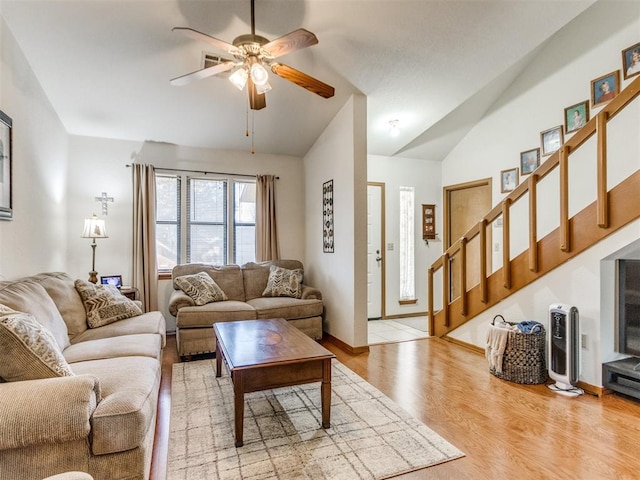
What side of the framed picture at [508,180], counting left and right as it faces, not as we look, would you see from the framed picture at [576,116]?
left

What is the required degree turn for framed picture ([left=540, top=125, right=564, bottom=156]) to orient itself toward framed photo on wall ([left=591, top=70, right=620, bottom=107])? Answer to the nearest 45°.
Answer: approximately 90° to its left

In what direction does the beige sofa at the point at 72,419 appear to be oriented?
to the viewer's right

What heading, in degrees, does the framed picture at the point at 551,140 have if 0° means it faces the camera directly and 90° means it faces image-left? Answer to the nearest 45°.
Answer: approximately 45°

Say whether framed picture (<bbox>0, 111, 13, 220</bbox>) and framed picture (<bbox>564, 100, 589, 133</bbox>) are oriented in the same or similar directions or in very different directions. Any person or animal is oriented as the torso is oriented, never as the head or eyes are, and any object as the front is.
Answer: very different directions

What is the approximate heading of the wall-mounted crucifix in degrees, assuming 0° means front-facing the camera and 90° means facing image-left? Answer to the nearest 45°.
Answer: approximately 0°

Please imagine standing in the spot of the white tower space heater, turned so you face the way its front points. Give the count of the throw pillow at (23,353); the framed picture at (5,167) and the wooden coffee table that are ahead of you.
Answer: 3

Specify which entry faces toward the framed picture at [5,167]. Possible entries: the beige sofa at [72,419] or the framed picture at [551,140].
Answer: the framed picture at [551,140]
